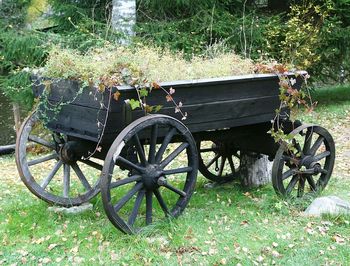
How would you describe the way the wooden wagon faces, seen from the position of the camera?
facing away from the viewer and to the right of the viewer

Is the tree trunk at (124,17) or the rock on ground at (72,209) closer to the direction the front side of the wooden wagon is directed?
the tree trunk

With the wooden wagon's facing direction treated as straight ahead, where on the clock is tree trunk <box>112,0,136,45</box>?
The tree trunk is roughly at 10 o'clock from the wooden wagon.

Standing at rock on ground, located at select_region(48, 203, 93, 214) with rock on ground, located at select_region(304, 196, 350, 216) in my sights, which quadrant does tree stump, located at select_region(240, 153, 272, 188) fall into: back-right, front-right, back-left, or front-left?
front-left
